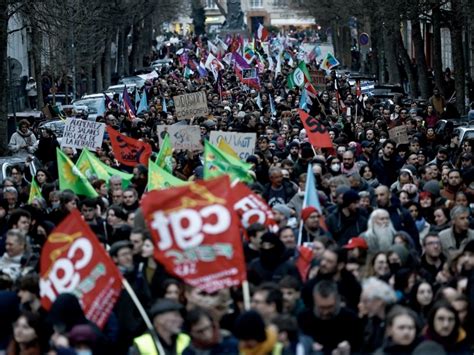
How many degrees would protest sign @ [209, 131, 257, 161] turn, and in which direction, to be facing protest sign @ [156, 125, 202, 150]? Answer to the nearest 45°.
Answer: approximately 135° to its right

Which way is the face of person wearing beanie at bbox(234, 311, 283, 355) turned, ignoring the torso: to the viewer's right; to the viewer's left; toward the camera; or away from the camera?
toward the camera

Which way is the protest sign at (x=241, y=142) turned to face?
toward the camera

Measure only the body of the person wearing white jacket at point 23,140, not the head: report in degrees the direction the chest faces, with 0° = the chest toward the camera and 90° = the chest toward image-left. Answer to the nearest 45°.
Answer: approximately 0°

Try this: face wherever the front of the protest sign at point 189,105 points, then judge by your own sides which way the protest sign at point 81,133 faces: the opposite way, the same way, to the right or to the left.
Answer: the same way

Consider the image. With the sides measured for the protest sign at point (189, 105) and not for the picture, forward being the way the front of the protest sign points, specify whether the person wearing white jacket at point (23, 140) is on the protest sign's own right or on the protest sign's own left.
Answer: on the protest sign's own right

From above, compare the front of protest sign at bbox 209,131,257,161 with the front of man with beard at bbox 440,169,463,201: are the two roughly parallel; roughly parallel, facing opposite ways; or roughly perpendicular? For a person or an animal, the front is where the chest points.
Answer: roughly parallel

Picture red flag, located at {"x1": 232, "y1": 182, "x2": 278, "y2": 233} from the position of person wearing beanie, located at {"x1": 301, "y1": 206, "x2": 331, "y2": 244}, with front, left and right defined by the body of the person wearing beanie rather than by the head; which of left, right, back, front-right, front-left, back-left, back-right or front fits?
right

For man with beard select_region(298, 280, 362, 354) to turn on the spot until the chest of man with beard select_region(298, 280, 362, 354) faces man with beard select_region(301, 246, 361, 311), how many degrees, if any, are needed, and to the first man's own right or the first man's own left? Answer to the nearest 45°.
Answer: approximately 180°

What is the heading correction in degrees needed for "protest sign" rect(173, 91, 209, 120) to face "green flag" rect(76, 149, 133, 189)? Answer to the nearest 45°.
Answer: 0° — it already faces it

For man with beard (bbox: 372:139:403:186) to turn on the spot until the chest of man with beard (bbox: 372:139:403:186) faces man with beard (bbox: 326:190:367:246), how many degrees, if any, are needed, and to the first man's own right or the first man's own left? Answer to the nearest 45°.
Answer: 0° — they already face them

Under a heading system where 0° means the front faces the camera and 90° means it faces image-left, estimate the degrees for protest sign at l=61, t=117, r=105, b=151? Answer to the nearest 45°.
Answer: approximately 0°

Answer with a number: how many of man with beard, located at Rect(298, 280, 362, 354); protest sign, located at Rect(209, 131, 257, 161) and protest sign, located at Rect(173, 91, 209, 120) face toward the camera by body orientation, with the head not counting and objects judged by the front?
3

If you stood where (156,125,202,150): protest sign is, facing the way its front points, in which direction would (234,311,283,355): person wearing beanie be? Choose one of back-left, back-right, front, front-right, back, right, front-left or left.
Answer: front

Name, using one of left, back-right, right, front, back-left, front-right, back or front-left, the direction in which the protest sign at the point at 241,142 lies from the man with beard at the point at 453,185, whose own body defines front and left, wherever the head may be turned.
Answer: back-right

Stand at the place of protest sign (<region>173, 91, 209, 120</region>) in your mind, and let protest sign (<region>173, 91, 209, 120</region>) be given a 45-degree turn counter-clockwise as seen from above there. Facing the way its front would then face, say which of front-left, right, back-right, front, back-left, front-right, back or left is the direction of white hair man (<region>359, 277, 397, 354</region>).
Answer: front-right

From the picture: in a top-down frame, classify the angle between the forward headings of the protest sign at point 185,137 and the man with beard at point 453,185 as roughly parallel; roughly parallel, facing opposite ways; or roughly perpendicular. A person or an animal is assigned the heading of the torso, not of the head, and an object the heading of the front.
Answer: roughly parallel

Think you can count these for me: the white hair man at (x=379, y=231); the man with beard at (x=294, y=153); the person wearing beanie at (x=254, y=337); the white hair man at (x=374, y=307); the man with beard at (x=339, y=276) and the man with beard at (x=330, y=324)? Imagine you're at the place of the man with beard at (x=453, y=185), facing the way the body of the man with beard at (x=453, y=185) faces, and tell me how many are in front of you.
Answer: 5

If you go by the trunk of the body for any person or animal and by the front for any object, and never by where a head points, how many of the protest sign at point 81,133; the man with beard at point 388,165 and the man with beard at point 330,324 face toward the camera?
3

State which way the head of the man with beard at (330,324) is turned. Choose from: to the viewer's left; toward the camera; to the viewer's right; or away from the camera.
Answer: toward the camera

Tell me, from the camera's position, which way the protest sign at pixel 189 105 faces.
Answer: facing the viewer
